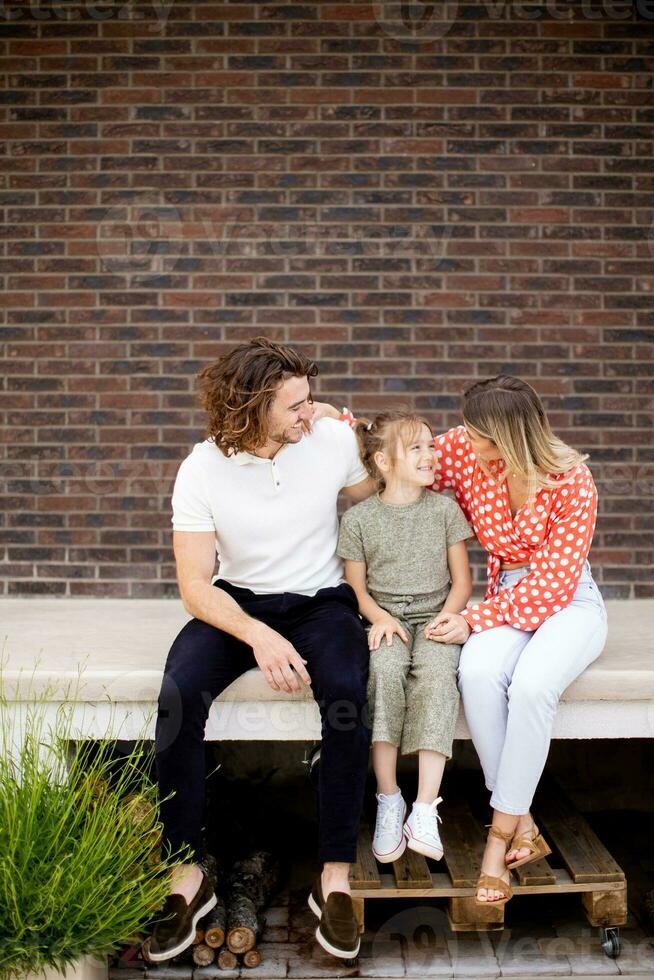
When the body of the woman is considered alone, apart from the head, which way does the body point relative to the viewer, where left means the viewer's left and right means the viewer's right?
facing the viewer and to the left of the viewer

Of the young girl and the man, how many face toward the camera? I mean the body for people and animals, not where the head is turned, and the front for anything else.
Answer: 2

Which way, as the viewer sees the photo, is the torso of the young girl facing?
toward the camera

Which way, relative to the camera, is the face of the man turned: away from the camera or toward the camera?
toward the camera

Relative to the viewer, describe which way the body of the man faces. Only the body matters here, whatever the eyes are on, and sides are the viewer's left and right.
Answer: facing the viewer

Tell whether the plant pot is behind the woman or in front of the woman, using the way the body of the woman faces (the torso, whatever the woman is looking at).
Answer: in front

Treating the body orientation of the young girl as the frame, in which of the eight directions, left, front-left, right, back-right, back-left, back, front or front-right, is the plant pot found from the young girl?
front-right

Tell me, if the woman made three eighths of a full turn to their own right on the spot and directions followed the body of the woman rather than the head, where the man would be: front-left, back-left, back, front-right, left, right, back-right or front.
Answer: left

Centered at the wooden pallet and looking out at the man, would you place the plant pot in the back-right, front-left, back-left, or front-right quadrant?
front-left
